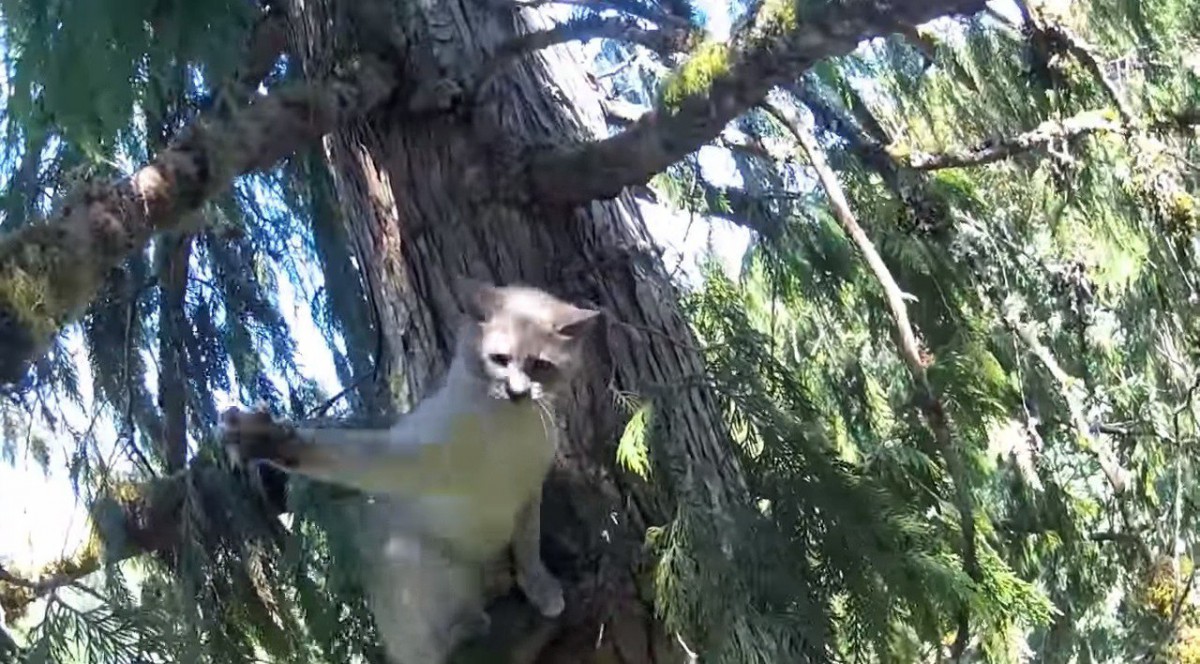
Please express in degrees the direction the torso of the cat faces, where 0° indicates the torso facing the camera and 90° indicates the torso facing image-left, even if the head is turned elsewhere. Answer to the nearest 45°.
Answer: approximately 0°
